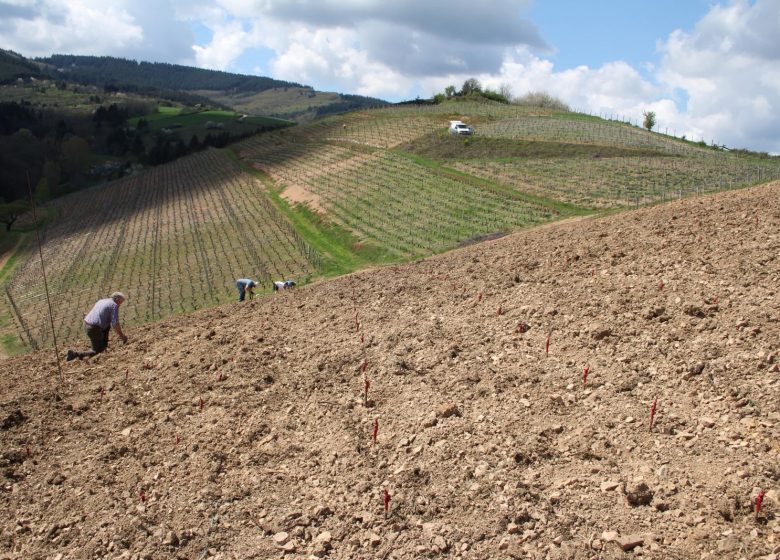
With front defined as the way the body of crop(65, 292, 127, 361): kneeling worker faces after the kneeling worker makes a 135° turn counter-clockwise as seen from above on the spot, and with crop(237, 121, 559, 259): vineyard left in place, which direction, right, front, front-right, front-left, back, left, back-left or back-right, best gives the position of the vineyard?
right

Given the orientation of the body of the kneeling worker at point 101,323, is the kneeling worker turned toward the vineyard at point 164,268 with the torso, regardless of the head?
no

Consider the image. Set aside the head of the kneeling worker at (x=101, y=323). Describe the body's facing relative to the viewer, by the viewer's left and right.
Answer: facing to the right of the viewer

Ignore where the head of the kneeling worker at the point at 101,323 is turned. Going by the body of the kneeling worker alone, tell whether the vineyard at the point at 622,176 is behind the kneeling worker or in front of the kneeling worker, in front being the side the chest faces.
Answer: in front
